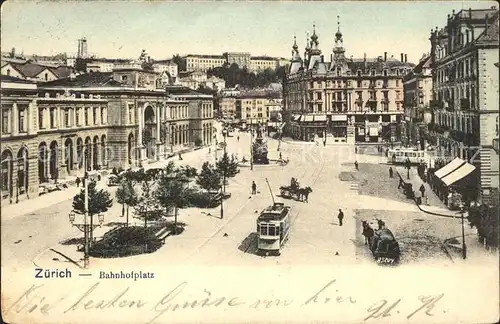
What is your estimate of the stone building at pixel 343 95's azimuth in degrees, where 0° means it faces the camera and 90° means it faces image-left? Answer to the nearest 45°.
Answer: approximately 0°

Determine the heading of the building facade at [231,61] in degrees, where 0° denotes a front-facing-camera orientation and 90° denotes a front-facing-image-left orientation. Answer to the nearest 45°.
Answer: approximately 0°

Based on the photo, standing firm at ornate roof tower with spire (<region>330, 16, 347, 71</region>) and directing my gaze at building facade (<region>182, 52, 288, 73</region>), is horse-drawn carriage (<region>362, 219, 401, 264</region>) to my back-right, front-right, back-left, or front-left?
back-left
